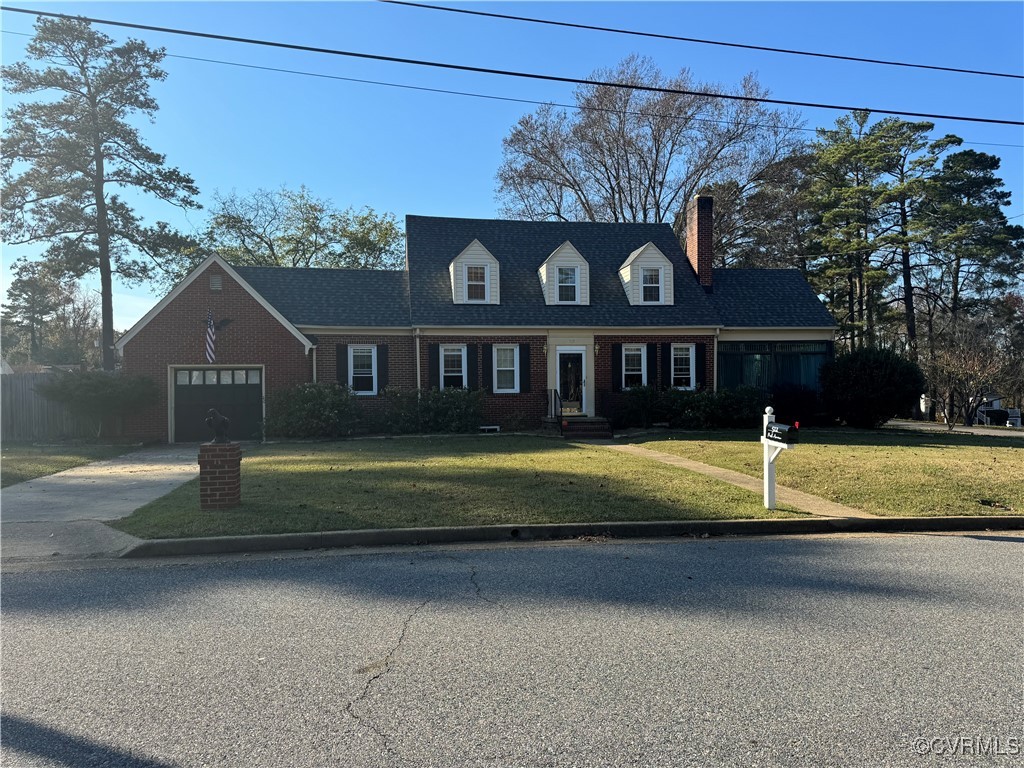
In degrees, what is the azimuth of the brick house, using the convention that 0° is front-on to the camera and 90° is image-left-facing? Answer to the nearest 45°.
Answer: approximately 0°

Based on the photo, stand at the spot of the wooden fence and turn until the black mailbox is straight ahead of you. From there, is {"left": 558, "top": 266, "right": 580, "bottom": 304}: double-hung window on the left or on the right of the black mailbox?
left

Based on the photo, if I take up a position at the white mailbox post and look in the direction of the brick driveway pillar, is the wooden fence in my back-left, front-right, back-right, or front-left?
front-right

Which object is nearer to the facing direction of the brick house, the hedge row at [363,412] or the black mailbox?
the black mailbox

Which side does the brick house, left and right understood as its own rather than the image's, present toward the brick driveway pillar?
front

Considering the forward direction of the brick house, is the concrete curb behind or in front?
in front

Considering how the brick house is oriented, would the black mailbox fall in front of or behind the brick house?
in front

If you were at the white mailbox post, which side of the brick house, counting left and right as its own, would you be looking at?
front

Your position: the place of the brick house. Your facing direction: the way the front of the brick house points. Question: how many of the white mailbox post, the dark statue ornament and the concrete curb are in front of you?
3

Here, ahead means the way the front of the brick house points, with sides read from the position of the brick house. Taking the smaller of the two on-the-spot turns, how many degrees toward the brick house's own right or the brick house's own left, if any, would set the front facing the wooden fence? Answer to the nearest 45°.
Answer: approximately 90° to the brick house's own right

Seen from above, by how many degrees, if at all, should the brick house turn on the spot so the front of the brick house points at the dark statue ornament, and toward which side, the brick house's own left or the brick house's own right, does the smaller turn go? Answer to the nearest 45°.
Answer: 0° — it already faces it
